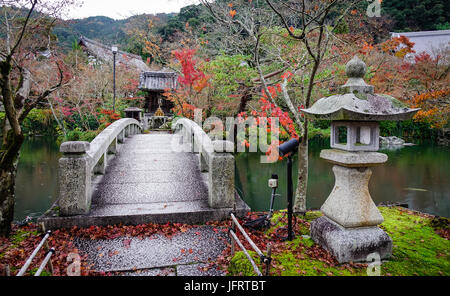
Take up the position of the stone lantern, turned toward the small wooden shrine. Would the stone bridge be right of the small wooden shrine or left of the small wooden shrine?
left

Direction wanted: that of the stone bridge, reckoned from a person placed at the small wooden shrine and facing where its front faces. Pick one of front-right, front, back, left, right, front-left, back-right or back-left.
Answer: front

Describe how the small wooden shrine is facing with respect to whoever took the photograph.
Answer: facing the viewer

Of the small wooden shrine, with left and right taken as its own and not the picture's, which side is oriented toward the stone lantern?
front
